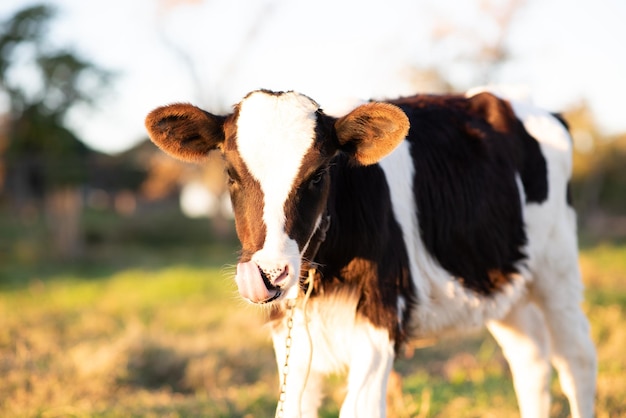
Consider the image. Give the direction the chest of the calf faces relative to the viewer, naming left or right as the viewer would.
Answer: facing the viewer and to the left of the viewer

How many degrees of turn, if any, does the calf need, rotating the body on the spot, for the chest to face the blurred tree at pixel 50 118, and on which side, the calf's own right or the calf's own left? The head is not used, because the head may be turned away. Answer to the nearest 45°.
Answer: approximately 90° to the calf's own right
